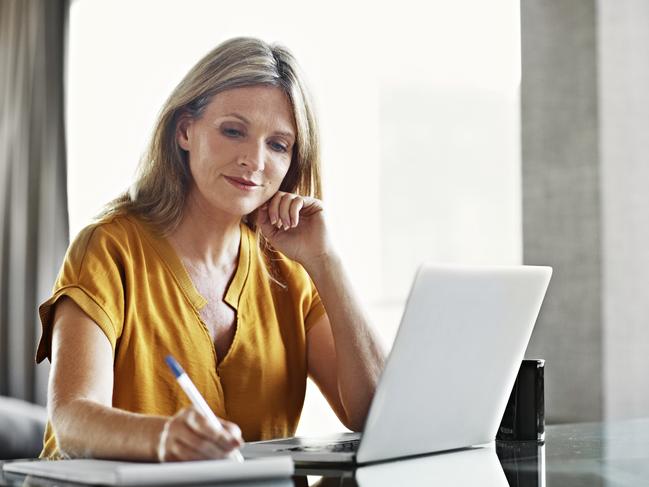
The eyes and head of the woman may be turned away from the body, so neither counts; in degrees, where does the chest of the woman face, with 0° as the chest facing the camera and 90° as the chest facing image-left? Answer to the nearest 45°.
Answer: approximately 315°

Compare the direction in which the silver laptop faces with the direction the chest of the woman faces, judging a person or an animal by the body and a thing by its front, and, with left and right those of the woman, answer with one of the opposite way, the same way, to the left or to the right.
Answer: the opposite way

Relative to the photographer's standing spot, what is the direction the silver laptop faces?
facing away from the viewer and to the left of the viewer

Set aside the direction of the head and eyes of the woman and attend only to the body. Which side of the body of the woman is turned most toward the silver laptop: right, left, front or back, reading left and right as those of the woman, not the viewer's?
front

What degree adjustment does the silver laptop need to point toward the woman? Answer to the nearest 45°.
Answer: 0° — it already faces them

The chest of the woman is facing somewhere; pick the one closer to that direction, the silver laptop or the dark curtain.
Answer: the silver laptop

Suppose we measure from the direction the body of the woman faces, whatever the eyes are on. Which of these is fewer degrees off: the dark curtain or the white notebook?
the white notebook

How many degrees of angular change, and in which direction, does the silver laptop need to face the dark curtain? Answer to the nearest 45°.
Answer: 0° — it already faces it

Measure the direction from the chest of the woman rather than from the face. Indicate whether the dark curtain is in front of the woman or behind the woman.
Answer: behind

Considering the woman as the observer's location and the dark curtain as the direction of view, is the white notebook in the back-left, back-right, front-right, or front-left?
back-left
